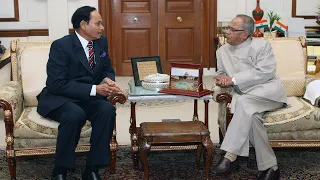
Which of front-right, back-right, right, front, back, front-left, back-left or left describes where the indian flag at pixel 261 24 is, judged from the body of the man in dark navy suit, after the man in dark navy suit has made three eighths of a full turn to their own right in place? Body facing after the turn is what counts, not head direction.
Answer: back-right

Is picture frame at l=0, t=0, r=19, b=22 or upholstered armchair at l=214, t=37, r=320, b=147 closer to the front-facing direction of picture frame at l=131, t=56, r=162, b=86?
the upholstered armchair

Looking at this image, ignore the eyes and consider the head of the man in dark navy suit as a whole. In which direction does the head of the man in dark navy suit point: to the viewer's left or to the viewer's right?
to the viewer's right

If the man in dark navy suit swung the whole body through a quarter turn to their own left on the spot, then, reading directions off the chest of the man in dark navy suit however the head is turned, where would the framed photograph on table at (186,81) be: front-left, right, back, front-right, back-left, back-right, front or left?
front-right

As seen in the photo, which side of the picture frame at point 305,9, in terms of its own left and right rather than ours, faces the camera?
front

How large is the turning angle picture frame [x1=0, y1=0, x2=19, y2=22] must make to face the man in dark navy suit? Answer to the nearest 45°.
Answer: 0° — it already faces them

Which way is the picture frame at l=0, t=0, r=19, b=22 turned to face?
toward the camera

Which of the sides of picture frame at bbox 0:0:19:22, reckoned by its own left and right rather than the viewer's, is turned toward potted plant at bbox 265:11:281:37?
left

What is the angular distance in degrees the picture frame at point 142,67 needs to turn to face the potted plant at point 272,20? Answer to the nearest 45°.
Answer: approximately 135° to its left

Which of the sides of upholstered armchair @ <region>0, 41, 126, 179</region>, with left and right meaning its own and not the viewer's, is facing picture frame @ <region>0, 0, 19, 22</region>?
back

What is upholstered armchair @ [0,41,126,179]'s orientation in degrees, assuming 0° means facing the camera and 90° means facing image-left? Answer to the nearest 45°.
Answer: approximately 0°

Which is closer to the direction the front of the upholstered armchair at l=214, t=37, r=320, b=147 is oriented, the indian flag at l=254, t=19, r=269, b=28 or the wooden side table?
the wooden side table

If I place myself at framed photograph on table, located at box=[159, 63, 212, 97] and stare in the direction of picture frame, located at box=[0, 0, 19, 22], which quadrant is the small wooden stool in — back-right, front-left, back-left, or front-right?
back-left
